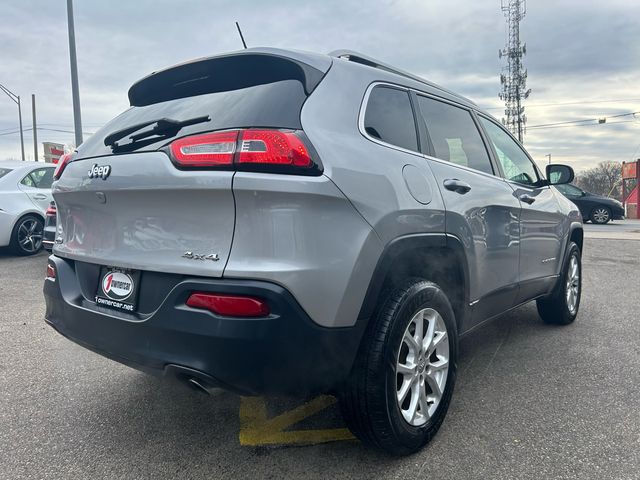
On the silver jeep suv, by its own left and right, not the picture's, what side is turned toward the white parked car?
left

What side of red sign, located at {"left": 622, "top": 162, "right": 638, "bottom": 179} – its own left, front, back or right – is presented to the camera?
front

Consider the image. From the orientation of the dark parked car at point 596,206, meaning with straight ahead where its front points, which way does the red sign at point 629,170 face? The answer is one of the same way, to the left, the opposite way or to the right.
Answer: to the right

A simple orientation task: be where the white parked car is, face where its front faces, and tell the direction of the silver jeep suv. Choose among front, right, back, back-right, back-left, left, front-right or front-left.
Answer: back-right

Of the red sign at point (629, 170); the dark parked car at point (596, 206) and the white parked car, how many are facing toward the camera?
1

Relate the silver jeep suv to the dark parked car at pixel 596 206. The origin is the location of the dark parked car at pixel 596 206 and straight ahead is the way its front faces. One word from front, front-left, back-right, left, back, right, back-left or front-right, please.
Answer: right

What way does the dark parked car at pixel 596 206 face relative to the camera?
to the viewer's right

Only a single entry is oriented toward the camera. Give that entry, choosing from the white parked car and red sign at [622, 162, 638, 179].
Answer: the red sign

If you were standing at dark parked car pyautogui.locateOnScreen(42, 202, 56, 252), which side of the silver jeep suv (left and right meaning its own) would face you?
left

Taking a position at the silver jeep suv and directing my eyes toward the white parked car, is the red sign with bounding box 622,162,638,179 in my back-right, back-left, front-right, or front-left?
front-right

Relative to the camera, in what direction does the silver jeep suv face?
facing away from the viewer and to the right of the viewer

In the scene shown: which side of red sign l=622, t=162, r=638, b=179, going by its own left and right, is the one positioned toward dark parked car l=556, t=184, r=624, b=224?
front

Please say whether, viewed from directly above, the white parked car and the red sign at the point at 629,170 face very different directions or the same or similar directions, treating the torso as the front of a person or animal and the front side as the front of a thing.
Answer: very different directions
